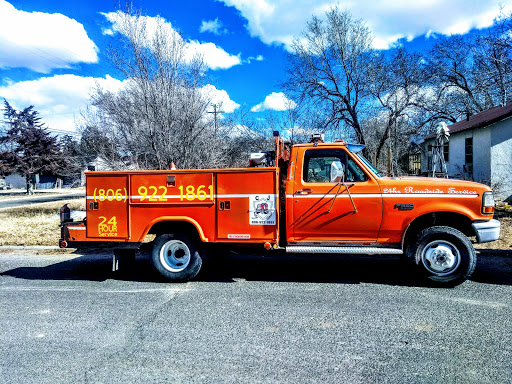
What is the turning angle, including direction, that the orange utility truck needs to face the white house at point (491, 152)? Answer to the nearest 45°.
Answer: approximately 45° to its left

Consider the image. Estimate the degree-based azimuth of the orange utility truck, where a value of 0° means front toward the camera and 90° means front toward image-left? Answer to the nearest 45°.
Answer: approximately 270°

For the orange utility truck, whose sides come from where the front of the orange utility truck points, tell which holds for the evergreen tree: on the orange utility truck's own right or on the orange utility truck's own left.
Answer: on the orange utility truck's own left

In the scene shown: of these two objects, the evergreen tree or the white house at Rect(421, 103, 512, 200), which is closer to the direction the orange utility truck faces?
the white house
